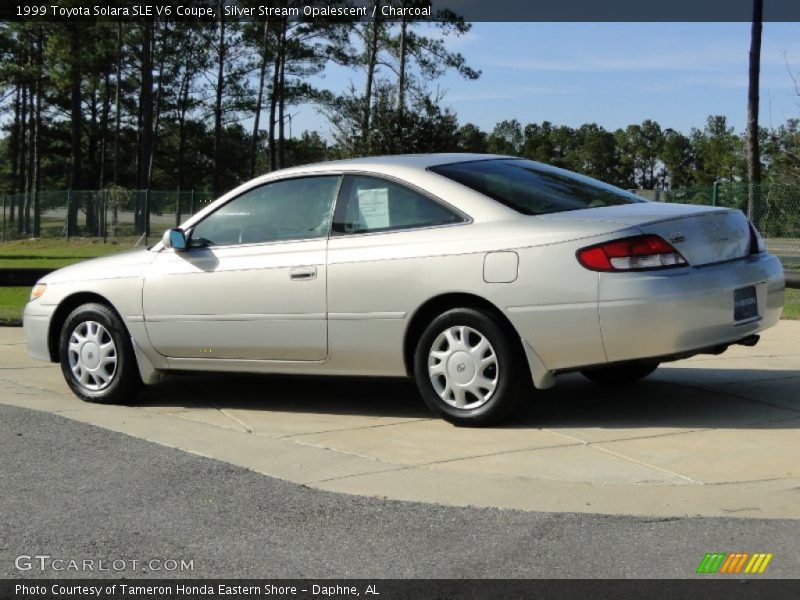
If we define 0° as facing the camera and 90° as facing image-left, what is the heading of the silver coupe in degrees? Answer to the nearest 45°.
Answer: approximately 135°

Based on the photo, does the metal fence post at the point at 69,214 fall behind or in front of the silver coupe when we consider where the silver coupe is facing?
in front

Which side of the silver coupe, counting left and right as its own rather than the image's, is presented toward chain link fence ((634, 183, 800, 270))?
right

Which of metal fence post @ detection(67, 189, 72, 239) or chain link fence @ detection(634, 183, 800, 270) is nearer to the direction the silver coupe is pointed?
the metal fence post

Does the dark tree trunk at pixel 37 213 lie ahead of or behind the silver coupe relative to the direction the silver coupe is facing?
ahead

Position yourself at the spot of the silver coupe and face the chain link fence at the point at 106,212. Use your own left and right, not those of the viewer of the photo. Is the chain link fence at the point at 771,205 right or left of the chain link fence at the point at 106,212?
right
